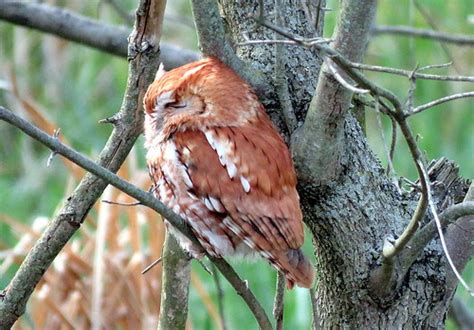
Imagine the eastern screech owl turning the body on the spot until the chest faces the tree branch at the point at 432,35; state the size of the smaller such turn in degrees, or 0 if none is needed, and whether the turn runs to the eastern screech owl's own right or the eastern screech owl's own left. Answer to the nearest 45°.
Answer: approximately 135° to the eastern screech owl's own right

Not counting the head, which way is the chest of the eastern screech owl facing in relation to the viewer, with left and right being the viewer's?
facing to the left of the viewer
